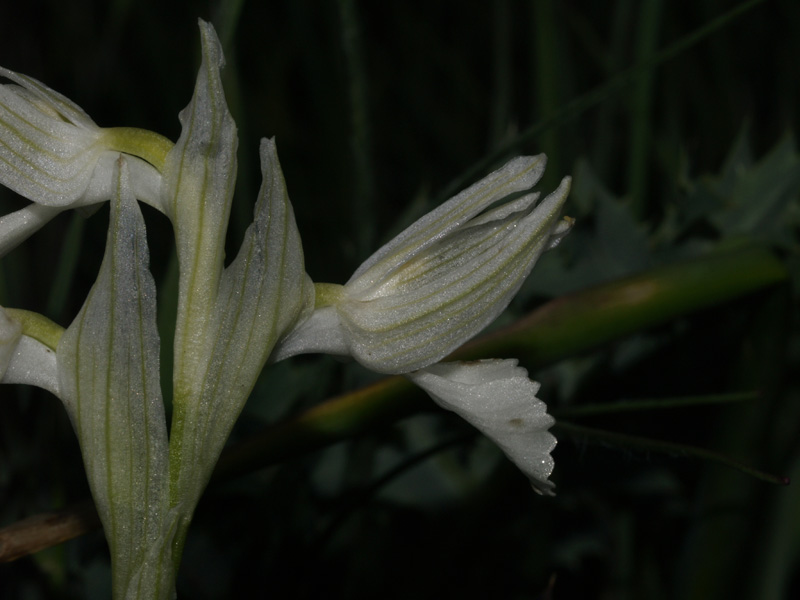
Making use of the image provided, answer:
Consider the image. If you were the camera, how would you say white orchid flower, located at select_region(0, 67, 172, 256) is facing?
facing to the left of the viewer

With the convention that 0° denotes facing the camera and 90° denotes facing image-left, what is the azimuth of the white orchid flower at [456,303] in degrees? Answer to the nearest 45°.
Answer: approximately 270°

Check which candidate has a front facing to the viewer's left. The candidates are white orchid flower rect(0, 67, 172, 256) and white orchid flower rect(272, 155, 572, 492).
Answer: white orchid flower rect(0, 67, 172, 256)

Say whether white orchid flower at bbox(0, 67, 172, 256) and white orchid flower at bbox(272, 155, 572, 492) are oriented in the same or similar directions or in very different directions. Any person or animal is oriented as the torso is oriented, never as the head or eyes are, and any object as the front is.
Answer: very different directions

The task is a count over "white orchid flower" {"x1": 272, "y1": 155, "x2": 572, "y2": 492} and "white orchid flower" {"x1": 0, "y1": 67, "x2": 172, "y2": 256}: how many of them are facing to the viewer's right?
1
